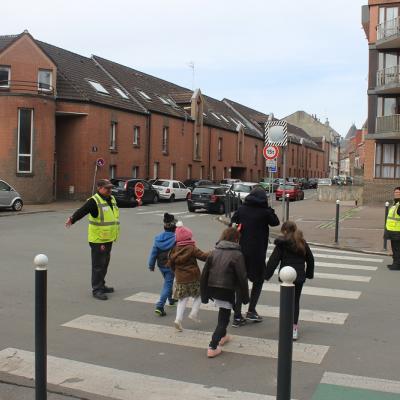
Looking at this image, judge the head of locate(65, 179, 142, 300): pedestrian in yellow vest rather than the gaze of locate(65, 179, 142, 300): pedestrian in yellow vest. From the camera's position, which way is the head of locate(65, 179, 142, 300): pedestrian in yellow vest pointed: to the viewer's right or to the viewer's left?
to the viewer's right

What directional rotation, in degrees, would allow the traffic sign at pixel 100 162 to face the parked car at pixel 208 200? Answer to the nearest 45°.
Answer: approximately 45° to its left

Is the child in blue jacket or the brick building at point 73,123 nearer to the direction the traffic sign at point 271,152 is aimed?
the child in blue jacket

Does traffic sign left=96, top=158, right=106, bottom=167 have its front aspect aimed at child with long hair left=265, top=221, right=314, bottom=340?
yes

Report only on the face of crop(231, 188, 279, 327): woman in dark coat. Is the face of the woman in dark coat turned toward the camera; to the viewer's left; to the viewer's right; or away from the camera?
away from the camera

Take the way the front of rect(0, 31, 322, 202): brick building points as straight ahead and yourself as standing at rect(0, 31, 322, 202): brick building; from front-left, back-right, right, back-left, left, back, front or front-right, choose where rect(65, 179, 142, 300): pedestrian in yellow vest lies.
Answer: front-right

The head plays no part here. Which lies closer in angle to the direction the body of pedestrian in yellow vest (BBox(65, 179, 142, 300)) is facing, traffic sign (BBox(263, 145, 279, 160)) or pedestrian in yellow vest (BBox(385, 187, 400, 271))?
the pedestrian in yellow vest

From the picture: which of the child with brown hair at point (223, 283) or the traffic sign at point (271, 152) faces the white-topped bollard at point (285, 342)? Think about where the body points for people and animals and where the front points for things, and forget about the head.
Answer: the traffic sign

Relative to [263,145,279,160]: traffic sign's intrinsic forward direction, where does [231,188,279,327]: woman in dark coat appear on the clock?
The woman in dark coat is roughly at 12 o'clock from the traffic sign.

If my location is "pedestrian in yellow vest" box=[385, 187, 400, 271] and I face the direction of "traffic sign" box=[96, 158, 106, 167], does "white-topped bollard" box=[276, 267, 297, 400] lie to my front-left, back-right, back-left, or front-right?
back-left
